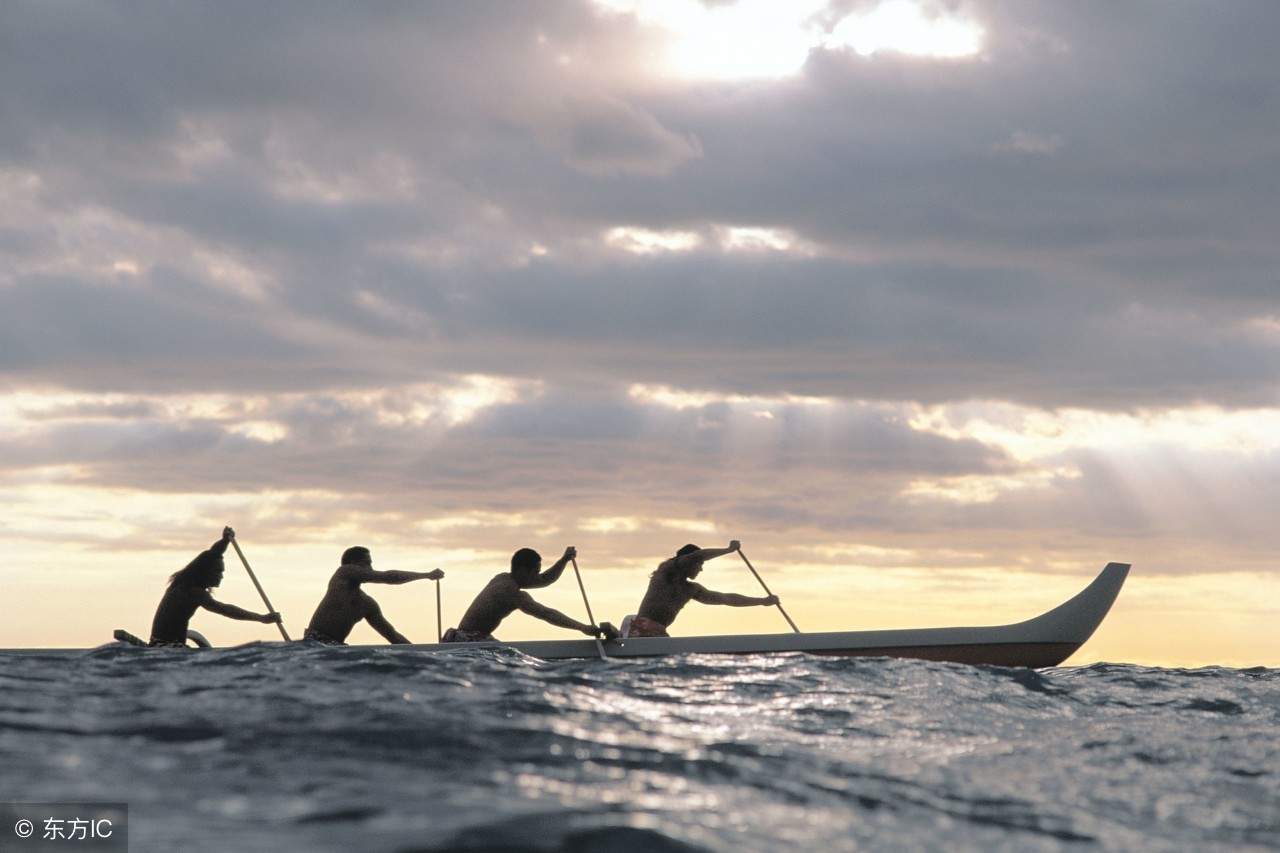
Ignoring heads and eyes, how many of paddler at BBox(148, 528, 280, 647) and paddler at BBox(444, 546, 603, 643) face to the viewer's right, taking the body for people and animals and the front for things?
2

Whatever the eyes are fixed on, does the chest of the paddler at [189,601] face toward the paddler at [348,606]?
yes

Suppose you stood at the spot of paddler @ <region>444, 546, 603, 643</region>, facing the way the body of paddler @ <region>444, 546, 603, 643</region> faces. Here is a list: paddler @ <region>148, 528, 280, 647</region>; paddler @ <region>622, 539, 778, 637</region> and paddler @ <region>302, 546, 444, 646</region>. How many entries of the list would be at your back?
2

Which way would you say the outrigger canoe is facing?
to the viewer's right

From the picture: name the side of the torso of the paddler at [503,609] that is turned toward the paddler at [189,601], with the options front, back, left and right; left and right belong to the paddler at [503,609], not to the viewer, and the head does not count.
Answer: back

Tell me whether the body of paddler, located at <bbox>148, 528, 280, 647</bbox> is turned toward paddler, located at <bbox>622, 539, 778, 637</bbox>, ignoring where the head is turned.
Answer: yes

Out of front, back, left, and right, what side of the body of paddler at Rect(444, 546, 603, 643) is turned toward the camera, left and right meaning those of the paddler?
right

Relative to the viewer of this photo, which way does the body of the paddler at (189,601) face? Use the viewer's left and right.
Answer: facing to the right of the viewer
